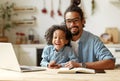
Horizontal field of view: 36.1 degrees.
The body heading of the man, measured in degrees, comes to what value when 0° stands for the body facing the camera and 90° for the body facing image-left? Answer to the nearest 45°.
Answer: approximately 45°

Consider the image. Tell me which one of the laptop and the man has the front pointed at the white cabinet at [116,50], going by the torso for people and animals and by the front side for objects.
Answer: the laptop

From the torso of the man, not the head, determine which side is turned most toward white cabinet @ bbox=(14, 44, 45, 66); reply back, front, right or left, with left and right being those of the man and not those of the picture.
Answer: right

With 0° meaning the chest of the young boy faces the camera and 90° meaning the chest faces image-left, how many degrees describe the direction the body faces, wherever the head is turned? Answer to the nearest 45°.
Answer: approximately 0°

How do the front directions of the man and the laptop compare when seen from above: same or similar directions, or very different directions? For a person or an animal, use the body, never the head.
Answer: very different directions

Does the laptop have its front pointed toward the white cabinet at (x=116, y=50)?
yes

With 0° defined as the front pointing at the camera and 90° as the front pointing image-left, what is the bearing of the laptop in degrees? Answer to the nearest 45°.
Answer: approximately 225°

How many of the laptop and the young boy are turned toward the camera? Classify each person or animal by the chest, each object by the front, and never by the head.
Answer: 1
